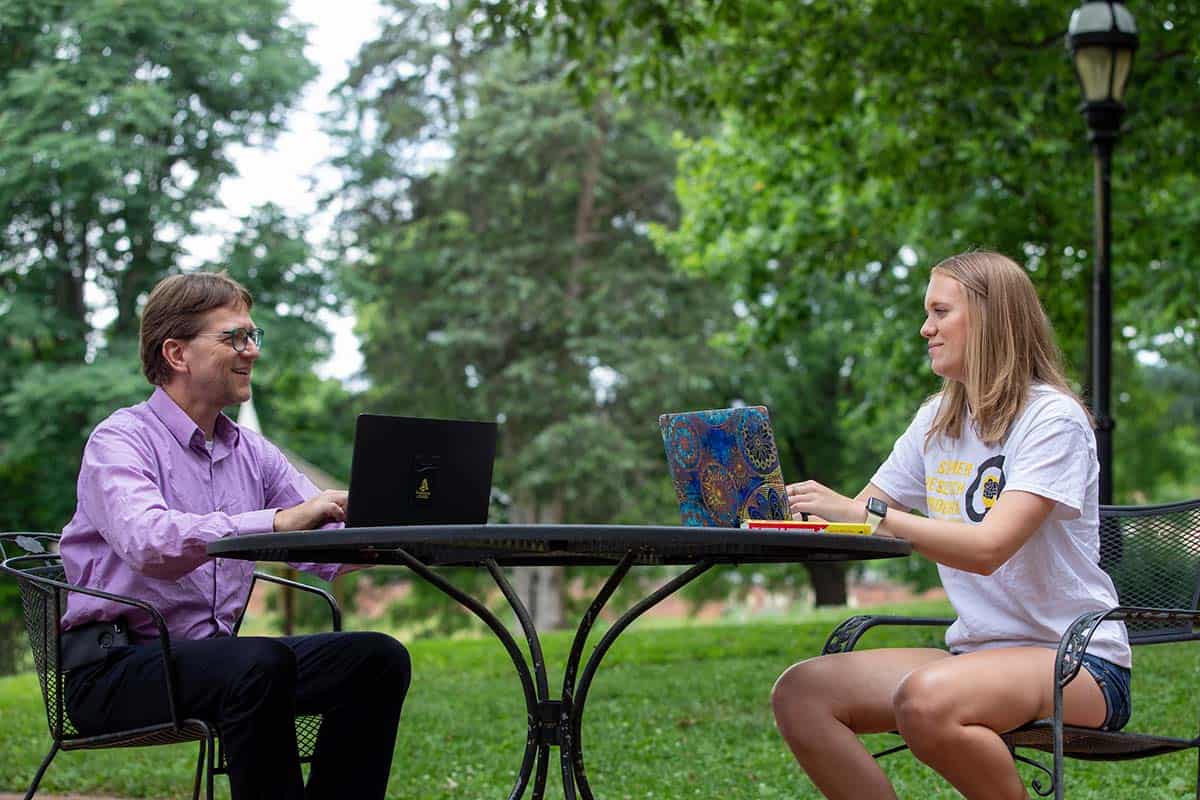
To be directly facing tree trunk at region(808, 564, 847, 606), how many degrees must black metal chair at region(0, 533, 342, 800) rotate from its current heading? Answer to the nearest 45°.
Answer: approximately 45° to its left

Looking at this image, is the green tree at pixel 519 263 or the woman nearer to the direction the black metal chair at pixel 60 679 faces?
the woman

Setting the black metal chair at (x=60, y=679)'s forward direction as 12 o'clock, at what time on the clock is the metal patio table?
The metal patio table is roughly at 11 o'clock from the black metal chair.

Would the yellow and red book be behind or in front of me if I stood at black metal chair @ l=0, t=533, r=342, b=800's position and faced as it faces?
in front

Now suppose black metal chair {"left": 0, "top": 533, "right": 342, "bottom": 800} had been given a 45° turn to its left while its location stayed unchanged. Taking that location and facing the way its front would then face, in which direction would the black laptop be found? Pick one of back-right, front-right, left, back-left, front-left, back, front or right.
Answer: right

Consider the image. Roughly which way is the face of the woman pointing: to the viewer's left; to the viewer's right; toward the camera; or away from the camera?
to the viewer's left

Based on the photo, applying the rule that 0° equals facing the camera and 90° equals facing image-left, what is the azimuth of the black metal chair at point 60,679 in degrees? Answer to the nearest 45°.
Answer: approximately 270°

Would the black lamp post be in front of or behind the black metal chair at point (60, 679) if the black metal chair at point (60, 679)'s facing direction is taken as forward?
in front

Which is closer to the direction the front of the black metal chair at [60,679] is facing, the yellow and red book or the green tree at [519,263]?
the yellow and red book

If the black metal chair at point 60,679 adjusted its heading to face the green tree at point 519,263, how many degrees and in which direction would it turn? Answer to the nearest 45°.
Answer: approximately 90° to its left
